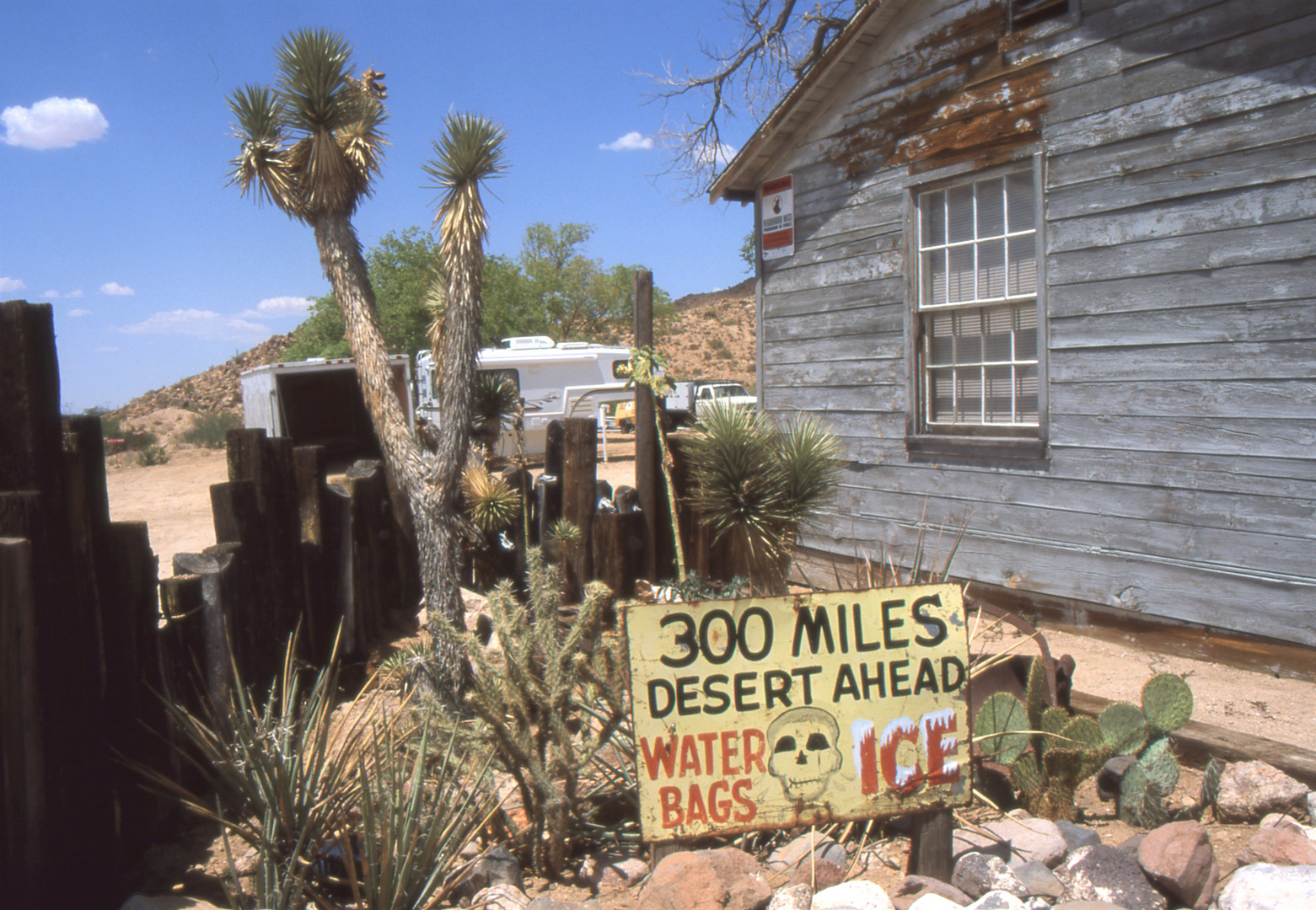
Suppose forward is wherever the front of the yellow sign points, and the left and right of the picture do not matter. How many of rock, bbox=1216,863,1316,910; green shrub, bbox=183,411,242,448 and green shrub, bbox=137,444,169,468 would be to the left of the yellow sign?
1

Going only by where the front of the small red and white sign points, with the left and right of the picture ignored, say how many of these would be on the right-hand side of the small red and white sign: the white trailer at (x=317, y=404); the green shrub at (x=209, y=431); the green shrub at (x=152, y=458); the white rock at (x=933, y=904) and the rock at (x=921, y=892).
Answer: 3

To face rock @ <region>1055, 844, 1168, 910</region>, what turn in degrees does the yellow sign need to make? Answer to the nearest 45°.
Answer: approximately 90° to its left

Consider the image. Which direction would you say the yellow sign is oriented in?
toward the camera

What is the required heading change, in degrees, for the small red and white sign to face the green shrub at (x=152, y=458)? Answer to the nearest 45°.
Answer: approximately 90° to its right

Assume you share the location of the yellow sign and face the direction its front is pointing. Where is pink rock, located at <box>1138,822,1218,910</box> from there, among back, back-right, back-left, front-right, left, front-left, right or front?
left

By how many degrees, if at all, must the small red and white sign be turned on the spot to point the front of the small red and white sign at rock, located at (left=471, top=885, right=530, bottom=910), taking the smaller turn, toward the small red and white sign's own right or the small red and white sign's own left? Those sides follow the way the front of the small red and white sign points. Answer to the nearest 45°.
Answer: approximately 45° to the small red and white sign's own left

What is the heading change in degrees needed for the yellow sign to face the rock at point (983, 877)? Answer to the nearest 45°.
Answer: approximately 90° to its left

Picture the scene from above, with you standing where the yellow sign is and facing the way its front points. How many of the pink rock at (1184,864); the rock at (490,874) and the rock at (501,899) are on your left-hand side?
1

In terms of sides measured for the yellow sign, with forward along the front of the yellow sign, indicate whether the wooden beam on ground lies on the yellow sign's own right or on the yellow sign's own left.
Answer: on the yellow sign's own left

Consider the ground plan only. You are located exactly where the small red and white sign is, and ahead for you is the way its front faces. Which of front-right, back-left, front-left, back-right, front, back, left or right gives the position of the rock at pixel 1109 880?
front-left

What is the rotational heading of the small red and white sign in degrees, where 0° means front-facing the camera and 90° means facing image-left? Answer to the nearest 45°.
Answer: approximately 45°

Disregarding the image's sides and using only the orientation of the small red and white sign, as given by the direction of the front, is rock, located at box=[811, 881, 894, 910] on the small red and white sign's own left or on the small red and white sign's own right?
on the small red and white sign's own left

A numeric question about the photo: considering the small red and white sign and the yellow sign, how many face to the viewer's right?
0

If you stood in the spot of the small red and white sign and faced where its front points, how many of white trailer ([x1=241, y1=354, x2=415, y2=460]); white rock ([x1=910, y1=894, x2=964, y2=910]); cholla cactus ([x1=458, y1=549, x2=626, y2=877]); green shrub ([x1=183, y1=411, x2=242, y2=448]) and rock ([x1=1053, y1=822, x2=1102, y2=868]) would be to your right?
2

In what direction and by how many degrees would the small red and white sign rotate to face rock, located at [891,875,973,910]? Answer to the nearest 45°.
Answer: approximately 45° to its left

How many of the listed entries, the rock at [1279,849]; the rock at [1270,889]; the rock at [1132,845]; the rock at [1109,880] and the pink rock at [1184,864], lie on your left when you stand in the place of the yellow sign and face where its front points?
5

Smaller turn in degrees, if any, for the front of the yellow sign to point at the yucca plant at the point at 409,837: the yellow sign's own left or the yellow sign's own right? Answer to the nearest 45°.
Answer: approximately 90° to the yellow sign's own right
